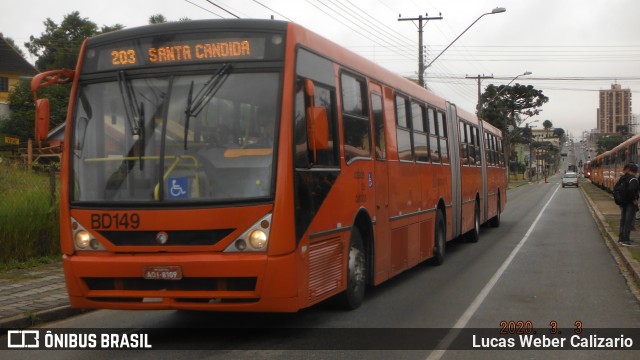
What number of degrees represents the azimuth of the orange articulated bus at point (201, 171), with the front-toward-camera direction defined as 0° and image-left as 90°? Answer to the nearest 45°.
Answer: approximately 45°

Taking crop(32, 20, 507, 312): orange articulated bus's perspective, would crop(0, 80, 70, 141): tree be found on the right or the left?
on its right

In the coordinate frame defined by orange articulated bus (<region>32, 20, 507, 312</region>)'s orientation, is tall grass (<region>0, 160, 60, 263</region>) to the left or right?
on its right
